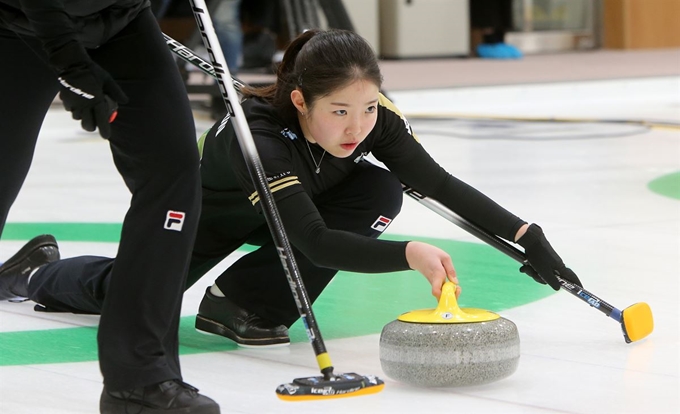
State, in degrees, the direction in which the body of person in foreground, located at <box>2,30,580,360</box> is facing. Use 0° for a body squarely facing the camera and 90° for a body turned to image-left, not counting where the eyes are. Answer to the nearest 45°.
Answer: approximately 315°

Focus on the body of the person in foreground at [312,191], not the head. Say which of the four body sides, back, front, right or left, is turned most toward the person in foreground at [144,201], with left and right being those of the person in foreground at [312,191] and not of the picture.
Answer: right

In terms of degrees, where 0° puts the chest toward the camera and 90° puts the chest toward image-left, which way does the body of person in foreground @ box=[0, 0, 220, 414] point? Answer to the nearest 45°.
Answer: approximately 270°
